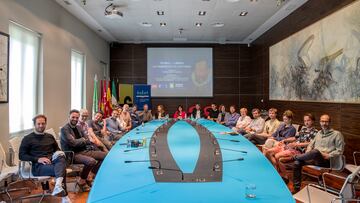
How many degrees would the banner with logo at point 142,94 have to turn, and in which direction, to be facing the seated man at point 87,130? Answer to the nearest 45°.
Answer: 0° — it already faces them

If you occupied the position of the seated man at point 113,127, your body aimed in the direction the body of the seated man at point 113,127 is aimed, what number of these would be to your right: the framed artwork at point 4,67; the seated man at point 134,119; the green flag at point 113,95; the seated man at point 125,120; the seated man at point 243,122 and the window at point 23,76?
2

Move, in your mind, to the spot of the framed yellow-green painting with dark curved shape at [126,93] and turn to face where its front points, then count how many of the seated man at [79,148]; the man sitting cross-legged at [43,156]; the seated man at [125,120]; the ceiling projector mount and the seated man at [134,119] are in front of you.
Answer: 5

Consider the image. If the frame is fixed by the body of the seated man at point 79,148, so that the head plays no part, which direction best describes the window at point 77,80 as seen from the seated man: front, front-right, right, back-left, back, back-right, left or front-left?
back-left

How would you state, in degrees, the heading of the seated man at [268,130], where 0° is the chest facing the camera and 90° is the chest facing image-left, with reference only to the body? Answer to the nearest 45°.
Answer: approximately 45°

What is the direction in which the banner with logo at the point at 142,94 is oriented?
toward the camera

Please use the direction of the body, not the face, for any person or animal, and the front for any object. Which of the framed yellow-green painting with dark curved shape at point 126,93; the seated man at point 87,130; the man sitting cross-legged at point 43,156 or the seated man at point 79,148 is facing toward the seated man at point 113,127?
the framed yellow-green painting with dark curved shape

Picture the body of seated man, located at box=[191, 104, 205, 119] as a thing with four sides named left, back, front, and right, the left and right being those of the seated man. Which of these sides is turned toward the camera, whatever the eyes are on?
front

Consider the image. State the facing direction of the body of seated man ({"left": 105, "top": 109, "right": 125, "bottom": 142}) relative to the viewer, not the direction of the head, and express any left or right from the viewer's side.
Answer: facing the viewer and to the right of the viewer

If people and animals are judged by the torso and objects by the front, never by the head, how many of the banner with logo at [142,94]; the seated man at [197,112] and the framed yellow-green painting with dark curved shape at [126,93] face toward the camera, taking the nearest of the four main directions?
3

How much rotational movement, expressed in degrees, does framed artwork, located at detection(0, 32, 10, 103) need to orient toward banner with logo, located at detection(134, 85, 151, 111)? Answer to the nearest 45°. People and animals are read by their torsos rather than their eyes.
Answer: approximately 90° to its left

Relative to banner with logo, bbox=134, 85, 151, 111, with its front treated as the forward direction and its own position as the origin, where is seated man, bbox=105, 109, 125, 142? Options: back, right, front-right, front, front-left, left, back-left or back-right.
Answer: front

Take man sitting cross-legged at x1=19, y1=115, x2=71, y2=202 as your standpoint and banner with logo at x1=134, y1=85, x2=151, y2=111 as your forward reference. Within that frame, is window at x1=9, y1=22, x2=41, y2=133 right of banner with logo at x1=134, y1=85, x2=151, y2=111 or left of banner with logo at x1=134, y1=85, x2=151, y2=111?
left

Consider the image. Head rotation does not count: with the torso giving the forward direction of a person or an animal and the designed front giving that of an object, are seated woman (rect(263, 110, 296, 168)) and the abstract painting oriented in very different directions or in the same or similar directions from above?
same or similar directions
